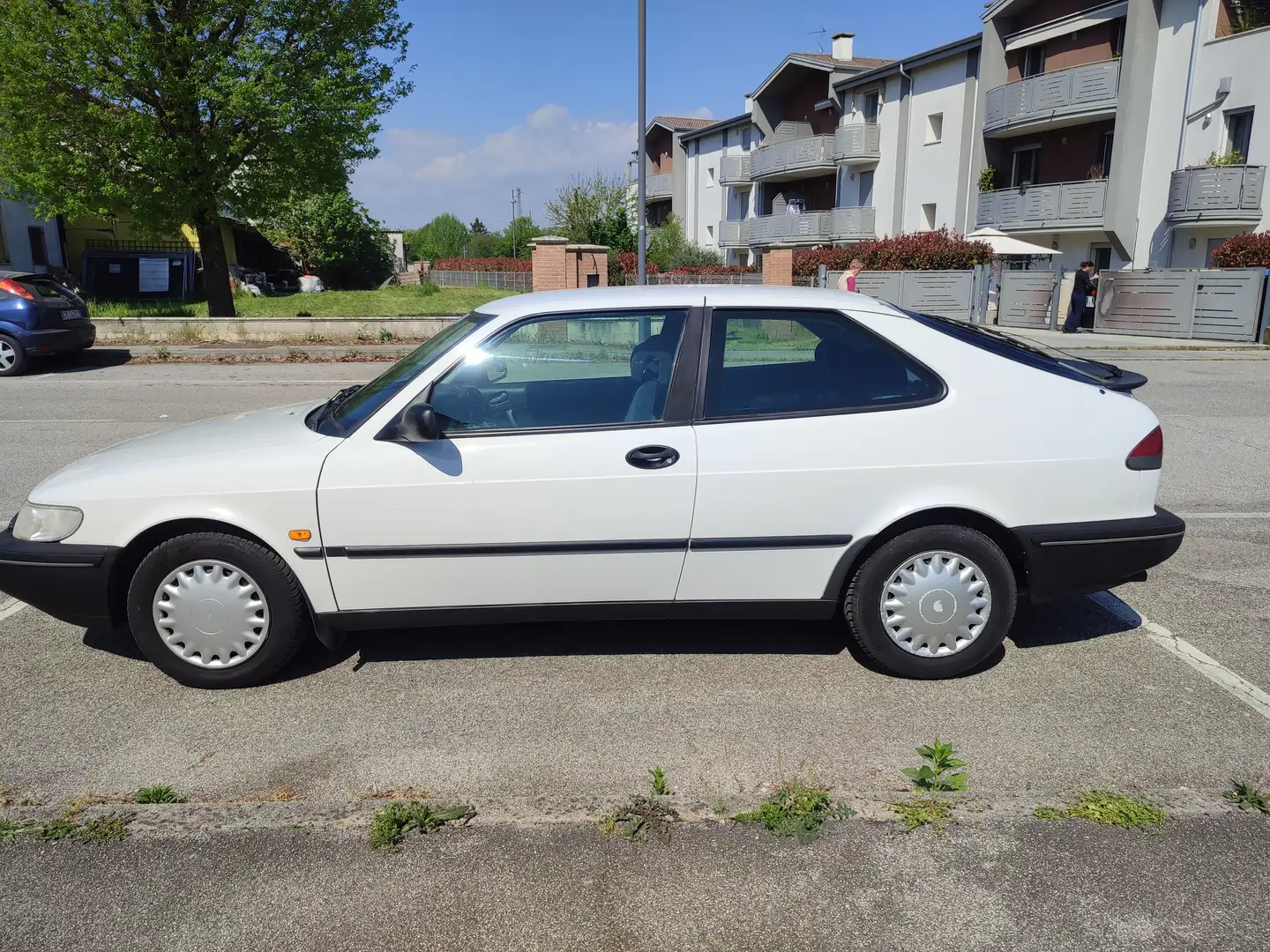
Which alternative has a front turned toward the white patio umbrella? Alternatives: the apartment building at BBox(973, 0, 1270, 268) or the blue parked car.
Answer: the apartment building

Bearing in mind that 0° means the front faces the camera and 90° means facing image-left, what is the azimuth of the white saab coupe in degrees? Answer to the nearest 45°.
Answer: approximately 90°

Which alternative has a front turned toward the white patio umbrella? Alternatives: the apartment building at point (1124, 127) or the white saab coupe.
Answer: the apartment building

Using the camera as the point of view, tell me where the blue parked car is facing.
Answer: facing away from the viewer and to the left of the viewer

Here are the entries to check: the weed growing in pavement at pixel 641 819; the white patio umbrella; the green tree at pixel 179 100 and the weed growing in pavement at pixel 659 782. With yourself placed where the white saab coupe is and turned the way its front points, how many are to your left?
2

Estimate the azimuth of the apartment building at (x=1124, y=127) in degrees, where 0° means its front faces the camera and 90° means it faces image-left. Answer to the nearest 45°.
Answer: approximately 45°

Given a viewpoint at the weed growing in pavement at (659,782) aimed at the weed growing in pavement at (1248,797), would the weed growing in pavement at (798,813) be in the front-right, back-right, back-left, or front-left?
front-right

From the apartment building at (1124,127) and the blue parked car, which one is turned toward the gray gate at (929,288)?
the apartment building

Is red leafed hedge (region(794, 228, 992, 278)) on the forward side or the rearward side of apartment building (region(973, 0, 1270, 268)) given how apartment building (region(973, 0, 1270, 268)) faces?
on the forward side

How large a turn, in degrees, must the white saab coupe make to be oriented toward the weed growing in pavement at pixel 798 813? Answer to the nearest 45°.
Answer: approximately 90° to its left

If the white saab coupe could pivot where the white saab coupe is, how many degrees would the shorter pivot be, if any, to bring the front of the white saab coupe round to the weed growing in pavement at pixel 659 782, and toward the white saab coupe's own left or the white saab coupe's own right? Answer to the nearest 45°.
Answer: approximately 90° to the white saab coupe's own left

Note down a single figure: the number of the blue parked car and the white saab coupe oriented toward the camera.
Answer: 0

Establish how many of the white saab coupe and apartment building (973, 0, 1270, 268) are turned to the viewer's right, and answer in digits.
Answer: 0

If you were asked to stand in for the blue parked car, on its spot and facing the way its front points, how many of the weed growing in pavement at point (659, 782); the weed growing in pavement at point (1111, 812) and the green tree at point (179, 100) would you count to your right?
1

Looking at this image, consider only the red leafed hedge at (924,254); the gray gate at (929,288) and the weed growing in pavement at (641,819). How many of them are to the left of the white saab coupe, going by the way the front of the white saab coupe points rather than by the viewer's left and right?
1

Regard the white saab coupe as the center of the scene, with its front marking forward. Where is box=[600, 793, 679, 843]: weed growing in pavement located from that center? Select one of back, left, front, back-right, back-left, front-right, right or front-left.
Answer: left

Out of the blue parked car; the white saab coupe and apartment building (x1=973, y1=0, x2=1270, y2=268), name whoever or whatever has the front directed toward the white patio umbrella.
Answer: the apartment building
